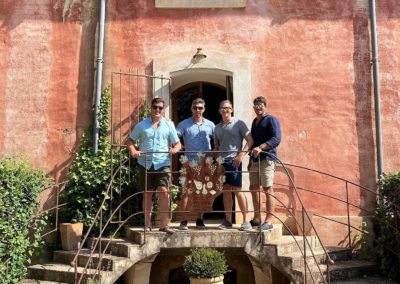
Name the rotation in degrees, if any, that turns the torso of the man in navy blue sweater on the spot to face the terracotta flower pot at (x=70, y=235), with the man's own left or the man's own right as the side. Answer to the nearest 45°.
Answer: approximately 45° to the man's own right

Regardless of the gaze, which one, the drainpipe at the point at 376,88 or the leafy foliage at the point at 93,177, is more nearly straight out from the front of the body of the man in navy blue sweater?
the leafy foliage

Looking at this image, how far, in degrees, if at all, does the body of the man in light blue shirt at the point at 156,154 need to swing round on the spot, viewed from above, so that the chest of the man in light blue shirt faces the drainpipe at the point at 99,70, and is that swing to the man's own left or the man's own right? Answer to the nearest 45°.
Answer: approximately 135° to the man's own right

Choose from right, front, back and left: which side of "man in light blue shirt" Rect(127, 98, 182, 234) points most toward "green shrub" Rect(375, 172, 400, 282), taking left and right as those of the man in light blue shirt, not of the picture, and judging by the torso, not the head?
left

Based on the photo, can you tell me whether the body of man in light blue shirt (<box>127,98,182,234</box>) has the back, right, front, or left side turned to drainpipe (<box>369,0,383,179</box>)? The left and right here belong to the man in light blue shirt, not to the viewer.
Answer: left

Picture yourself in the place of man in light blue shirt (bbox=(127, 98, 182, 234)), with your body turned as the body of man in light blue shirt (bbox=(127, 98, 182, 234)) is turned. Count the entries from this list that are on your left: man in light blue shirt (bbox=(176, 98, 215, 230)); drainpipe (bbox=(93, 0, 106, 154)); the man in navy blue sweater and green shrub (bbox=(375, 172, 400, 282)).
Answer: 3

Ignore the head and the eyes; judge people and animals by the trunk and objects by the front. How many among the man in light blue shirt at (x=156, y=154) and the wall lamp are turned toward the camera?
2

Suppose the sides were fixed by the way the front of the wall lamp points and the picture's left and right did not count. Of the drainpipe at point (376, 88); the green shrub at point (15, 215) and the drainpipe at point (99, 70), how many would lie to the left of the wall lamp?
1

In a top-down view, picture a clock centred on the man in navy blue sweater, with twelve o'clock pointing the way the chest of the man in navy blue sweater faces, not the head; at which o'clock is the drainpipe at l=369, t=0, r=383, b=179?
The drainpipe is roughly at 6 o'clock from the man in navy blue sweater.
